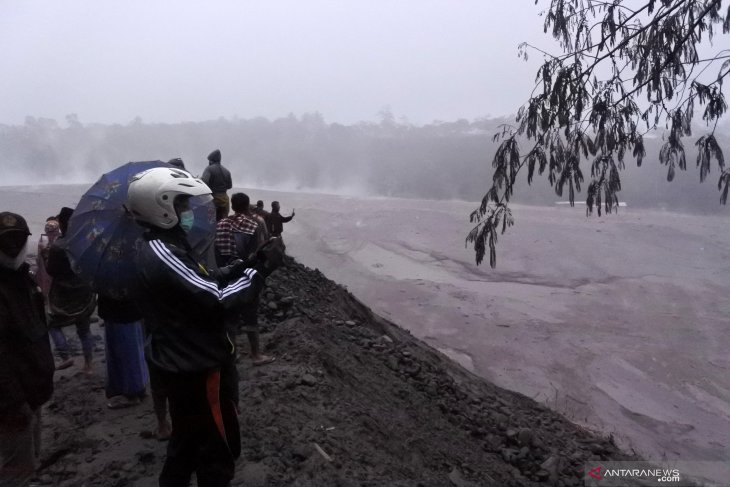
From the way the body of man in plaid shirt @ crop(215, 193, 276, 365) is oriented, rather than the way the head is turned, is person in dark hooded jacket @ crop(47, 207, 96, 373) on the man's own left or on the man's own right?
on the man's own left

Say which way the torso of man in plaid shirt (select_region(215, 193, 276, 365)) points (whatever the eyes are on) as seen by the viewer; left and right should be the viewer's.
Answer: facing away from the viewer and to the right of the viewer

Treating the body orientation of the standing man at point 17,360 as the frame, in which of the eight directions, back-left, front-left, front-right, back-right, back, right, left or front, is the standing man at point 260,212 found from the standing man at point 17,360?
back-left

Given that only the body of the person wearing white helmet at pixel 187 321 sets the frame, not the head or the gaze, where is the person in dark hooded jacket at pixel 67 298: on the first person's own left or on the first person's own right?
on the first person's own left

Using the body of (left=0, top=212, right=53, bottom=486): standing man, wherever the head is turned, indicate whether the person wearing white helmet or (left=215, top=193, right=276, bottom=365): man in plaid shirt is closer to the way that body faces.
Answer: the person wearing white helmet

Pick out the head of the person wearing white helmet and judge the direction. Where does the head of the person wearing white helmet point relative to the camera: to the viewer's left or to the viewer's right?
to the viewer's right

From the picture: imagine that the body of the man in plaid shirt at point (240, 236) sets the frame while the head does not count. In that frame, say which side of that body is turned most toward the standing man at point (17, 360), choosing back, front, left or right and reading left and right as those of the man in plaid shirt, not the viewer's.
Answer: back

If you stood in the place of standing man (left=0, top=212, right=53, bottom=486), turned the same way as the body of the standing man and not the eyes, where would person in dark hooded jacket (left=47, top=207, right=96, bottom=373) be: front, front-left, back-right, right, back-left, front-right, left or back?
back

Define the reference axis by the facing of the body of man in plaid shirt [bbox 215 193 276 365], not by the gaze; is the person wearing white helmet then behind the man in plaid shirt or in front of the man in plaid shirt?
behind

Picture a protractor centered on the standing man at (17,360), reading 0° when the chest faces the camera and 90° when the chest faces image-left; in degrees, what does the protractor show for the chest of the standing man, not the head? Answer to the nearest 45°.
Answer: approximately 0°
